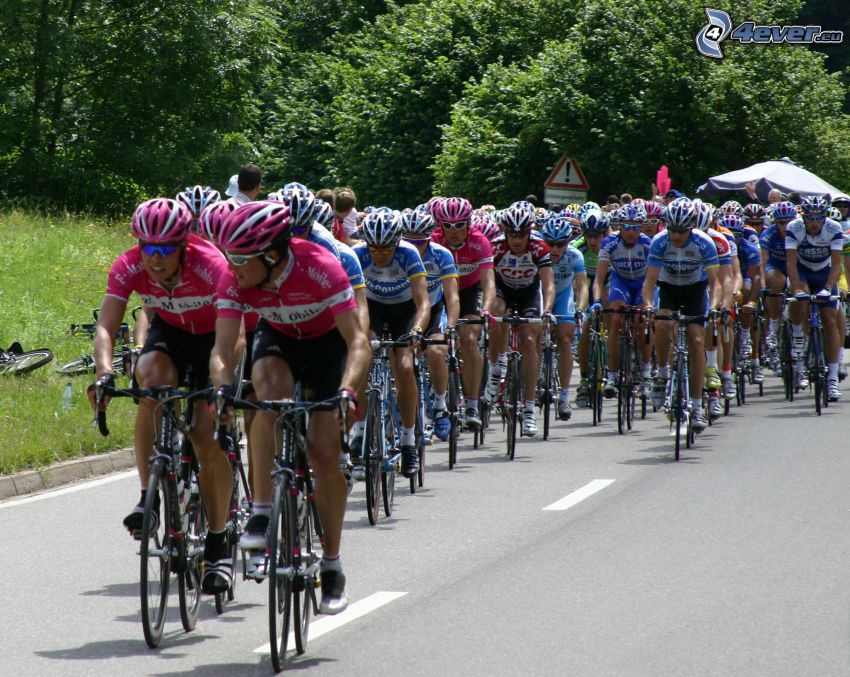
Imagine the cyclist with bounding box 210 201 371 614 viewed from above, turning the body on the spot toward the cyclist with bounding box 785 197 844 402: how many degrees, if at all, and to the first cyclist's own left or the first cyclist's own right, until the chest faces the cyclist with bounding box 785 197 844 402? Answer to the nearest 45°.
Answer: approximately 135° to the first cyclist's own left

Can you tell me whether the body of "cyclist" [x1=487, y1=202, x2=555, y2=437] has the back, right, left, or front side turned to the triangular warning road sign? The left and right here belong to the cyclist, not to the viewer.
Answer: back

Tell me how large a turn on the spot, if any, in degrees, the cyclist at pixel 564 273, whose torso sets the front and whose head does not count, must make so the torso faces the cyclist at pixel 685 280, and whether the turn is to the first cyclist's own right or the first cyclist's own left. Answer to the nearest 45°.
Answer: approximately 45° to the first cyclist's own left

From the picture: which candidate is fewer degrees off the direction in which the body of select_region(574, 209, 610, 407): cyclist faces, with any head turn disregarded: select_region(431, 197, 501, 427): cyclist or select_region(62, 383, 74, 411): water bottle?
the cyclist

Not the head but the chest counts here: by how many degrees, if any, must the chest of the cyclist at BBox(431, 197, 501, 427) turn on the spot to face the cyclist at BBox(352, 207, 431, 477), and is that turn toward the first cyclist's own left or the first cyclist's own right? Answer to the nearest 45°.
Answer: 0° — they already face them

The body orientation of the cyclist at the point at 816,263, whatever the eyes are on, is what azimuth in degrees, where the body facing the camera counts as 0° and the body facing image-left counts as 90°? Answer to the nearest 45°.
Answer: approximately 0°

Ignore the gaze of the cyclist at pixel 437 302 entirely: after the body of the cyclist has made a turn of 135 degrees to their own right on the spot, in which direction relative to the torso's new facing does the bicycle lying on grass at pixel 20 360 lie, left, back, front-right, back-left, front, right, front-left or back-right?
front
